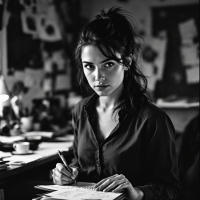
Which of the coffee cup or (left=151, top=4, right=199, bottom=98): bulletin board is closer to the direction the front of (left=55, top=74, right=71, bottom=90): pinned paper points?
the coffee cup

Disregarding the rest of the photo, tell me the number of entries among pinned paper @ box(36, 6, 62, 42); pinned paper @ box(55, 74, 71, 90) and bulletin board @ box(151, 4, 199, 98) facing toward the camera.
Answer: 3

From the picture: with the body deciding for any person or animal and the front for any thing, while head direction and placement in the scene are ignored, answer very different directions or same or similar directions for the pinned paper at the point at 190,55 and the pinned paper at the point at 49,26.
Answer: same or similar directions

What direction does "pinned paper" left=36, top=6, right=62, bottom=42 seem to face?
toward the camera

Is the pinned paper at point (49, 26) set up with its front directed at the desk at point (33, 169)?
yes

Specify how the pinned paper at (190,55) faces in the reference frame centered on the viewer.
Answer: facing the viewer

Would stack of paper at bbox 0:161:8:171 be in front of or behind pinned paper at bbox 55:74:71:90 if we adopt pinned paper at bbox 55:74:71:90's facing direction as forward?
in front

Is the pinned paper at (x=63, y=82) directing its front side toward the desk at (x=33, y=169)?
yes

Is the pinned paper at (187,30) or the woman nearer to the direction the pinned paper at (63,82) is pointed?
the woman

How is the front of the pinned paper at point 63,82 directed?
toward the camera

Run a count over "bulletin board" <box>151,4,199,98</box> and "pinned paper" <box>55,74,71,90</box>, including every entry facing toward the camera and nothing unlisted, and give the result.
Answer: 2
